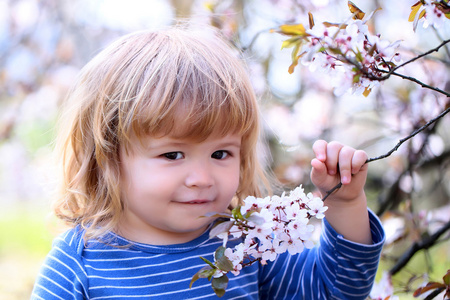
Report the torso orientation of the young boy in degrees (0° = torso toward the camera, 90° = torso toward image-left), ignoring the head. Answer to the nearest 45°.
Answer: approximately 315°
